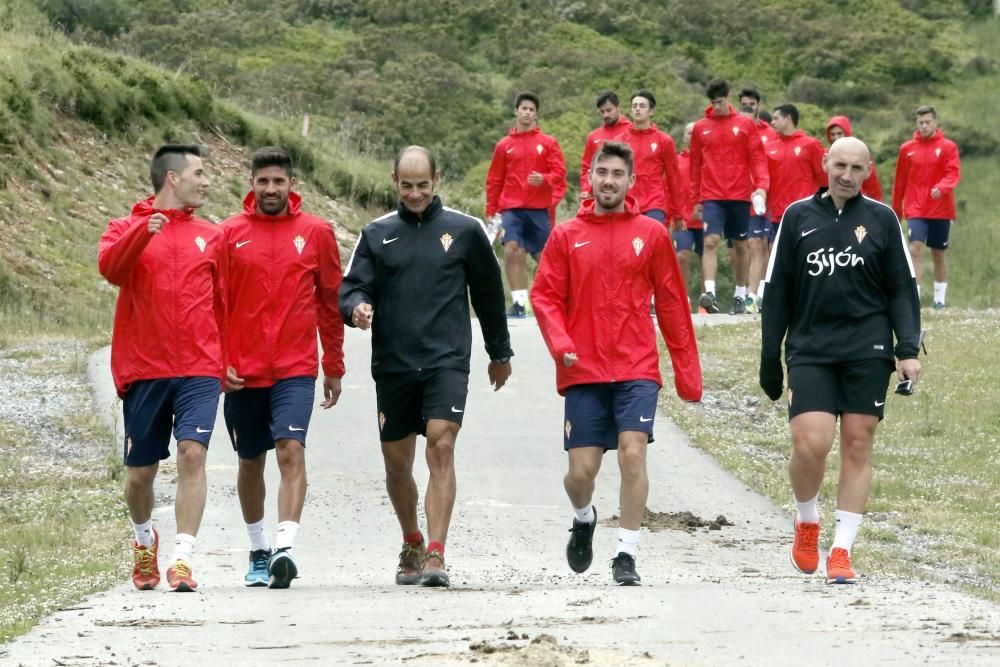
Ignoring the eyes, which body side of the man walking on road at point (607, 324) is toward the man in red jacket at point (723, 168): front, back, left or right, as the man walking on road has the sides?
back

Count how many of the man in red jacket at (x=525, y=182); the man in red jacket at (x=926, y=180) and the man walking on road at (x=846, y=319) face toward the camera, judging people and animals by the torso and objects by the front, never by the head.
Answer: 3

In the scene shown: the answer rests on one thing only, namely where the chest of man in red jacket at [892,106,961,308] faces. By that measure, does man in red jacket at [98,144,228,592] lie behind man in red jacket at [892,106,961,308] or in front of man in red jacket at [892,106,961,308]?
in front

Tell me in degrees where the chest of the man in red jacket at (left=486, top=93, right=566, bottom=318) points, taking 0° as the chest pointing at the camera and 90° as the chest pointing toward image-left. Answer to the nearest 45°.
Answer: approximately 0°

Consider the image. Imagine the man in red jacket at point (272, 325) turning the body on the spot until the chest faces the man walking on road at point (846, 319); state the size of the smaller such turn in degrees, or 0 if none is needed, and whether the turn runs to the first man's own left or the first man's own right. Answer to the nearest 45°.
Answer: approximately 90° to the first man's own left

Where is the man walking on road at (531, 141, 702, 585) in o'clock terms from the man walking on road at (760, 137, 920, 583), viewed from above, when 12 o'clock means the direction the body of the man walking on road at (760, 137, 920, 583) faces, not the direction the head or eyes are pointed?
the man walking on road at (531, 141, 702, 585) is roughly at 3 o'clock from the man walking on road at (760, 137, 920, 583).

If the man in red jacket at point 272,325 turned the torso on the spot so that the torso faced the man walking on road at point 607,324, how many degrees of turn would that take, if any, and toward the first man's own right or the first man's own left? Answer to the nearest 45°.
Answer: approximately 90° to the first man's own left

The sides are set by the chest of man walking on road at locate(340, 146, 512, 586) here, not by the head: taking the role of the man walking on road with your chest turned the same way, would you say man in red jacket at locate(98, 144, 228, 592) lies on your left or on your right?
on your right

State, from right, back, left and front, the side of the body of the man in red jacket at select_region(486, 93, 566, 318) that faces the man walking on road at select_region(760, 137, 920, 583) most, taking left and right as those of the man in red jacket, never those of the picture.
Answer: front

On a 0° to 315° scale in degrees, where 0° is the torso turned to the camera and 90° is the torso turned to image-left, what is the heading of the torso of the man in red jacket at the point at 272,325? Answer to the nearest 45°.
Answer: approximately 0°
